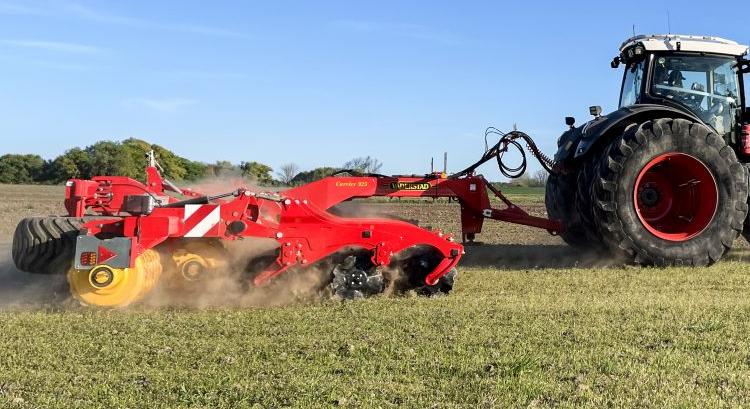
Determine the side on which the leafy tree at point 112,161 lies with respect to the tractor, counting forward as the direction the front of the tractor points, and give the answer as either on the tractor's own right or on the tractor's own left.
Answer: on the tractor's own left

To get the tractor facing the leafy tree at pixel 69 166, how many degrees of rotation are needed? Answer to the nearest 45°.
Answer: approximately 90° to its left

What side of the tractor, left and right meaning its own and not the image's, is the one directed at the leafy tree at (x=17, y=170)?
left

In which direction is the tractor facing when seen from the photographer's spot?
facing away from the viewer and to the right of the viewer
